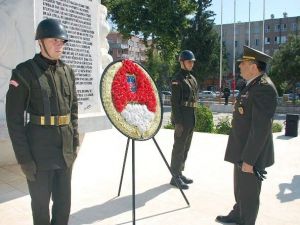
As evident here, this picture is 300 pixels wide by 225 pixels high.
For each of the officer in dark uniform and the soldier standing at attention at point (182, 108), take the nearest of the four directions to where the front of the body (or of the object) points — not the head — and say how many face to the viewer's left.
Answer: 1

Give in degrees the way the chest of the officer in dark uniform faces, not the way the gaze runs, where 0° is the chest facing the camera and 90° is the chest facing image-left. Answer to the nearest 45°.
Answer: approximately 90°

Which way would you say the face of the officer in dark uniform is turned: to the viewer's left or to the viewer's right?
to the viewer's left

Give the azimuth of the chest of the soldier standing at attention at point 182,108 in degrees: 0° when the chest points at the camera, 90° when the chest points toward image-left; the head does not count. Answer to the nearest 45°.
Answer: approximately 315°

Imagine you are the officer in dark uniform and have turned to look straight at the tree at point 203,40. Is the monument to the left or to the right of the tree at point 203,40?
left

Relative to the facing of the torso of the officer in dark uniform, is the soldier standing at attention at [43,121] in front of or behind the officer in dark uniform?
in front

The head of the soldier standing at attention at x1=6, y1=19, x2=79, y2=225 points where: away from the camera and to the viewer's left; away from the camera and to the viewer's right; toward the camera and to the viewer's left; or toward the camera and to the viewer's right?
toward the camera and to the viewer's right

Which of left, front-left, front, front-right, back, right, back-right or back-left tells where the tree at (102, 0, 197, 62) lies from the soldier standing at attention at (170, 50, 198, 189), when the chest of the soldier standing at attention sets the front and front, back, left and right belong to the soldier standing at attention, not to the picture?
back-left

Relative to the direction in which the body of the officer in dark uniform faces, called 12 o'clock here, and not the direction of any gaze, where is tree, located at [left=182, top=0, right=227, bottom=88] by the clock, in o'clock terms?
The tree is roughly at 3 o'clock from the officer in dark uniform.

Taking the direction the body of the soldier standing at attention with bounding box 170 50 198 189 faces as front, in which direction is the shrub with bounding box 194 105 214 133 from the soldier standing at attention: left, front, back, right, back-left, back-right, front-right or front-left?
back-left

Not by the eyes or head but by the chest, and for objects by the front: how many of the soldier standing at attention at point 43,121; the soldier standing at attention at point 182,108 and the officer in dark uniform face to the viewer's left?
1

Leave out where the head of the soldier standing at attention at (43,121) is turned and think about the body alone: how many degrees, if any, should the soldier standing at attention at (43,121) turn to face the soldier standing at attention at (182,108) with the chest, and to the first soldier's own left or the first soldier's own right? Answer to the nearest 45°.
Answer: approximately 90° to the first soldier's own left

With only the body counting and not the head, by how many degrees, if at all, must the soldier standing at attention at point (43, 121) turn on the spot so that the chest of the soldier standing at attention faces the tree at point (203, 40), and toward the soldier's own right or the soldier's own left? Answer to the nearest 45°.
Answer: approximately 90° to the soldier's own left
